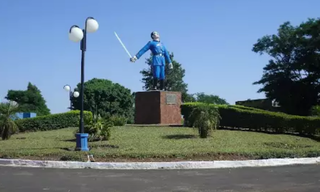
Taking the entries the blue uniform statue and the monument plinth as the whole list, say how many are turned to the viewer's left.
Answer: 0

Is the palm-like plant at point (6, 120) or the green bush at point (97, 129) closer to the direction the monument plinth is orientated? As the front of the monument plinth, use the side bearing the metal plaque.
the green bush

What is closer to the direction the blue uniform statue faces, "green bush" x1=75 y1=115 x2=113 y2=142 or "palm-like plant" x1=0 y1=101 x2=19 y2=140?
the green bush

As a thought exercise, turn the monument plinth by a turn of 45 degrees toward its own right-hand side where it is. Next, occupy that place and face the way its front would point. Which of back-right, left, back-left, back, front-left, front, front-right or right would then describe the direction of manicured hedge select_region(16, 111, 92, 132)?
right

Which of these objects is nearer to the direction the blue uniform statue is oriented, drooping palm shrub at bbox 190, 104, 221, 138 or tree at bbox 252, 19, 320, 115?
the drooping palm shrub

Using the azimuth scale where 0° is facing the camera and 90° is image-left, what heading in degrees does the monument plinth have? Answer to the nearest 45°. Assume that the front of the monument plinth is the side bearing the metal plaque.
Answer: approximately 315°

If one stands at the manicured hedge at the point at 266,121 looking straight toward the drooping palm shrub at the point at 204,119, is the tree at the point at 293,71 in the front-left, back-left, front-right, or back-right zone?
back-right

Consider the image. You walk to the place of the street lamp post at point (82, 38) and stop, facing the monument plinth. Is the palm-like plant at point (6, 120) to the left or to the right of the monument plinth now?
left

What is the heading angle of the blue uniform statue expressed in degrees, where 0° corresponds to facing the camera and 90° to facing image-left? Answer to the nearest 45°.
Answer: approximately 315°

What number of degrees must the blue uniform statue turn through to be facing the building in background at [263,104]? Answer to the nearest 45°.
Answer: approximately 90° to its left

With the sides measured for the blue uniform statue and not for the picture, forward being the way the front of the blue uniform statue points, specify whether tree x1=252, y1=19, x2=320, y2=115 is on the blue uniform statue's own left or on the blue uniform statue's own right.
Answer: on the blue uniform statue's own left
